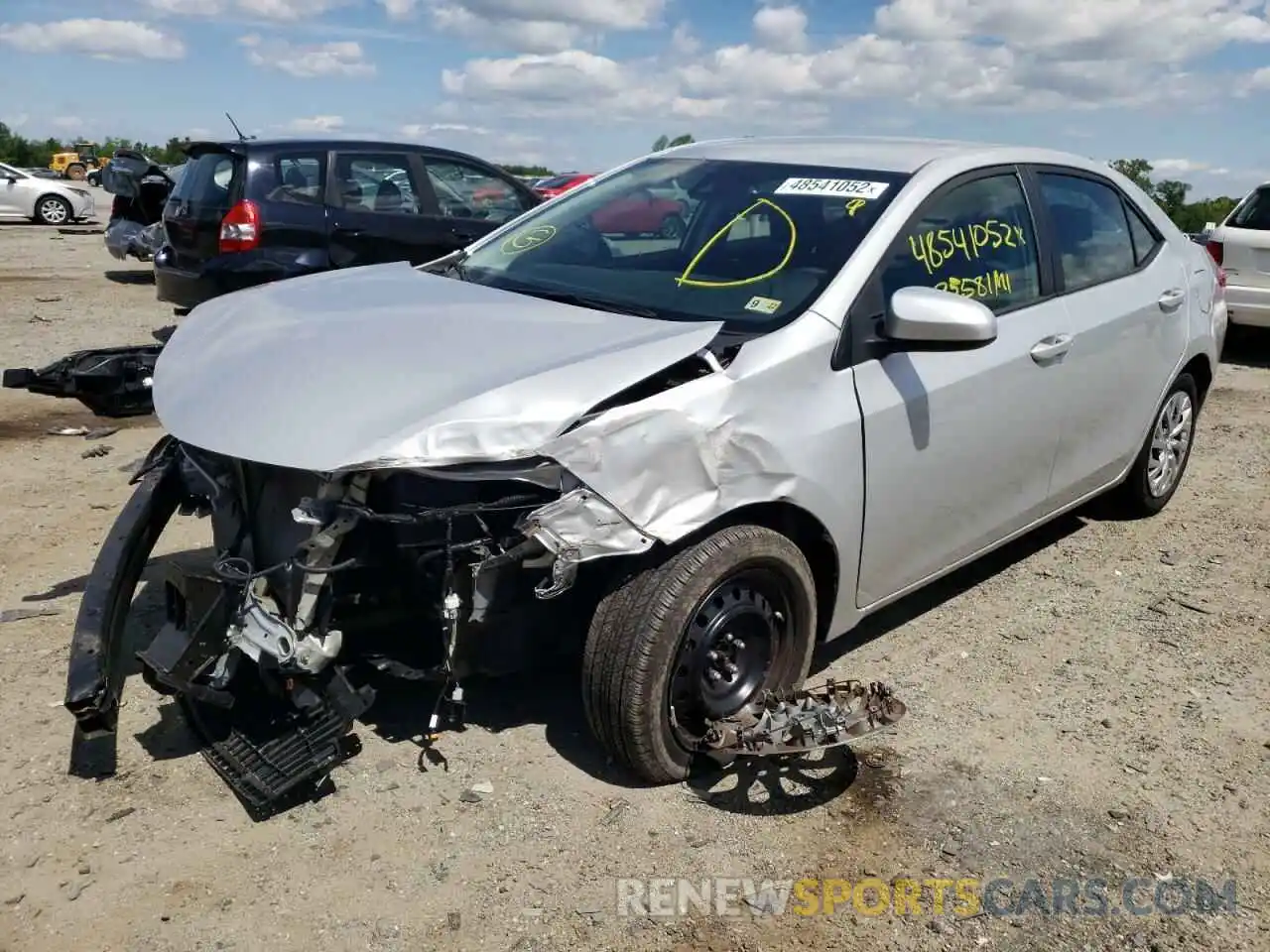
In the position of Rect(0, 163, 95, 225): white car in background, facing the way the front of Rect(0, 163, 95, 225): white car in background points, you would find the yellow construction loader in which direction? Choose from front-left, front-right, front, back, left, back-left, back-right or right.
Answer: left

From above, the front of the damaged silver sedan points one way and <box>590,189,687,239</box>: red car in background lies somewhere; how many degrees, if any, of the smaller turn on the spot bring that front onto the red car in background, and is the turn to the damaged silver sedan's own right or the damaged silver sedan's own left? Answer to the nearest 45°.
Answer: approximately 135° to the damaged silver sedan's own right

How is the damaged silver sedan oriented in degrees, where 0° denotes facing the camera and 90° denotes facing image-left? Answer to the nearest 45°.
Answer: approximately 45°

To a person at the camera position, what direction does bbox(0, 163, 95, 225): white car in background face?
facing to the right of the viewer

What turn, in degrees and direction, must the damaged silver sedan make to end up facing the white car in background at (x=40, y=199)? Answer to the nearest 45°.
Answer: approximately 90° to its right

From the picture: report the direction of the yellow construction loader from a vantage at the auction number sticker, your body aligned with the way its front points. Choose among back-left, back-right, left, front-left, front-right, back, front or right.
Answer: right

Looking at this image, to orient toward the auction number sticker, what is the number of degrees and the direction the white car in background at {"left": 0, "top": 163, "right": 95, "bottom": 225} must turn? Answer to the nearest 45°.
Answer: approximately 90° to its right

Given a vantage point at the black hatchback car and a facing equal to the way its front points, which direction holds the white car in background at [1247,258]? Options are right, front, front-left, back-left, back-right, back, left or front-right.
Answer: front-right

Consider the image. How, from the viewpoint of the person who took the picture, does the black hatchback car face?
facing away from the viewer and to the right of the viewer

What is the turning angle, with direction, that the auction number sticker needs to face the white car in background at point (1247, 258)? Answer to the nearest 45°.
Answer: approximately 180°

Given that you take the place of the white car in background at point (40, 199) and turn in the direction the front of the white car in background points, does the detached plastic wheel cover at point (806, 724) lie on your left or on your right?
on your right
